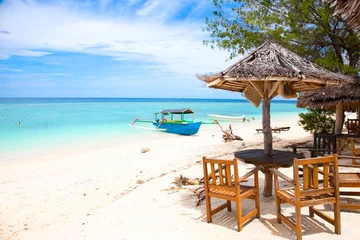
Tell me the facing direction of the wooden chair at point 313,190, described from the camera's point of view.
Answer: facing away from the viewer and to the left of the viewer

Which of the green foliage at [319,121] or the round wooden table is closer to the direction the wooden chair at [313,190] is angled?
the round wooden table

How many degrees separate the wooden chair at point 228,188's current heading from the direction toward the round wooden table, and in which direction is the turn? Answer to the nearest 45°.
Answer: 0° — it already faces it

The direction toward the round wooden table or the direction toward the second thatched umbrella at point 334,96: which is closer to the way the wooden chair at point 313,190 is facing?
the round wooden table

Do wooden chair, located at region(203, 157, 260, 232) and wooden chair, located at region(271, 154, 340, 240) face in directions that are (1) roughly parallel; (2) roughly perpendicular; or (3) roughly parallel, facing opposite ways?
roughly perpendicular

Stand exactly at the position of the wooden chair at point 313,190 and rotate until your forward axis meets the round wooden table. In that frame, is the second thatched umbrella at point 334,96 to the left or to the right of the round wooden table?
right
